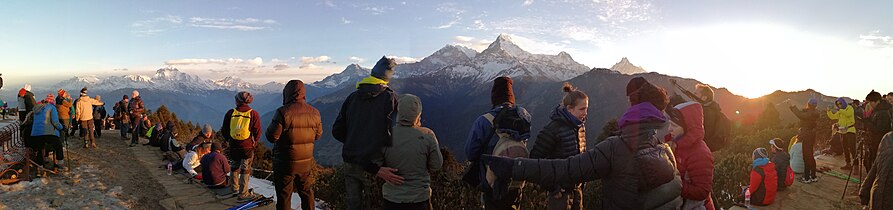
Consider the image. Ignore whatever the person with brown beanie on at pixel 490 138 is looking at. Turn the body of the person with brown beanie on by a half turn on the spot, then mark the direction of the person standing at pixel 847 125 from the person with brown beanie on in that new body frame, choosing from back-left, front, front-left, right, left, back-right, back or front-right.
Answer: back-left

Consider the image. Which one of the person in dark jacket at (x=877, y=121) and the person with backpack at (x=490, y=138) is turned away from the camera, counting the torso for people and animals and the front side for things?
the person with backpack at (x=490, y=138)

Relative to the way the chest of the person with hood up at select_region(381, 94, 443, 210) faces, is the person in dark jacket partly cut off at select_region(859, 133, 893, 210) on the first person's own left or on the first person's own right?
on the first person's own right

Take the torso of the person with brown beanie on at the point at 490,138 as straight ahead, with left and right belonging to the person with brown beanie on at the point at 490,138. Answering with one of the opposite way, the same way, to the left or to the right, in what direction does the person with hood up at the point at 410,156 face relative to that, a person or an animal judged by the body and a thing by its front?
the same way

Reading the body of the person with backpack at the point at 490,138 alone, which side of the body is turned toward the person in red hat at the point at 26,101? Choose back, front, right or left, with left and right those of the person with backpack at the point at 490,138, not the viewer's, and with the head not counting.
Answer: left

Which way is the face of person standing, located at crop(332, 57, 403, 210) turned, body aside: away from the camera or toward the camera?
away from the camera

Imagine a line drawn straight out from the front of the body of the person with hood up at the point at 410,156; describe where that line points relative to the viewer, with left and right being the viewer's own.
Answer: facing away from the viewer

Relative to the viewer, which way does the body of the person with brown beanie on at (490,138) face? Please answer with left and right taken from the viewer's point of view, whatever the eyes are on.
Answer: facing away from the viewer
